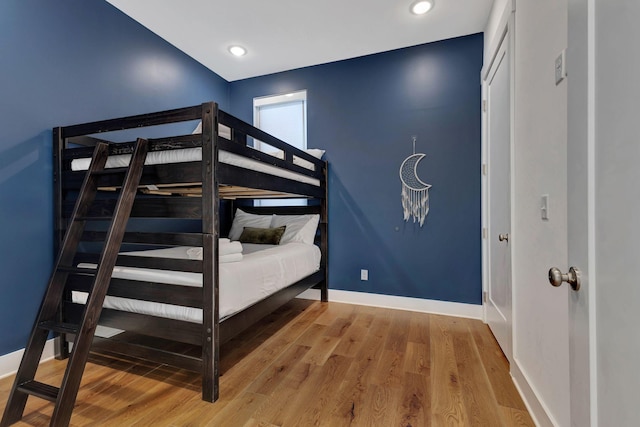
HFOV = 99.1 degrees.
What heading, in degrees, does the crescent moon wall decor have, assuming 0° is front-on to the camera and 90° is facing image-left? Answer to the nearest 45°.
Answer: approximately 0°

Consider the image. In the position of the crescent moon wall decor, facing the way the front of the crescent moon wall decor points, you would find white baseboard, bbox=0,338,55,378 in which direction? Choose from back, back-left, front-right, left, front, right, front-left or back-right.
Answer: front-right

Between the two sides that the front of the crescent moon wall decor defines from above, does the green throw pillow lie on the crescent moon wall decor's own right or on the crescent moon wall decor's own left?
on the crescent moon wall decor's own right

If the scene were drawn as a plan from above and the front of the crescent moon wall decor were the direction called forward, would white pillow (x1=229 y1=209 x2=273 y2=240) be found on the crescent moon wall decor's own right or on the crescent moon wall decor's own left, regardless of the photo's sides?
on the crescent moon wall decor's own right

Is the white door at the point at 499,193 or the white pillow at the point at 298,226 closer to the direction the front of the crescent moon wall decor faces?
the white door

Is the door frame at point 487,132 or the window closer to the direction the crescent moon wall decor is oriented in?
the door frame

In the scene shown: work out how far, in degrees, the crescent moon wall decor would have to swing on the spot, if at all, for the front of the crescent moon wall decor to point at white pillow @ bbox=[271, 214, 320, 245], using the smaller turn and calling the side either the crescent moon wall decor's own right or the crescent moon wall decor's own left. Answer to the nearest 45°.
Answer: approximately 90° to the crescent moon wall decor's own right

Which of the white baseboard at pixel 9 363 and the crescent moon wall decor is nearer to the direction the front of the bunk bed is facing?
the white baseboard

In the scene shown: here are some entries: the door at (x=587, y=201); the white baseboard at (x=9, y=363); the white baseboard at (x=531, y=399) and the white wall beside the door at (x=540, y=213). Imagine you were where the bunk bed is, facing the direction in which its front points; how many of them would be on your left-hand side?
3

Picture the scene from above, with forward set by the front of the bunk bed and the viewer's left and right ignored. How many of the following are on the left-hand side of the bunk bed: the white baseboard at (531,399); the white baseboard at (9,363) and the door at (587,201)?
2
